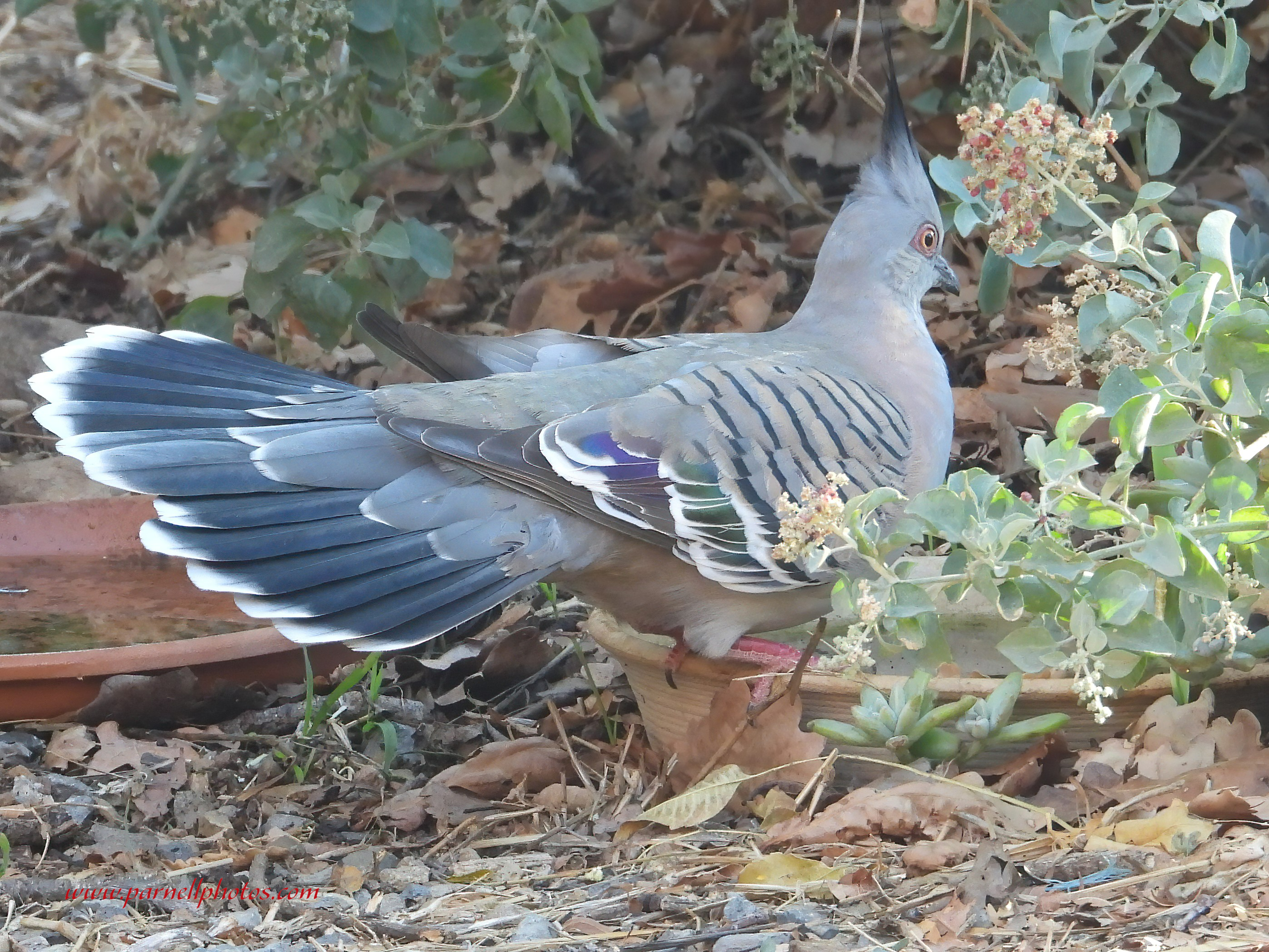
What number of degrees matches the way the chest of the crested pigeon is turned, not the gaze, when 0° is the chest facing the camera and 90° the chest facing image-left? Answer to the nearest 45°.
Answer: approximately 270°

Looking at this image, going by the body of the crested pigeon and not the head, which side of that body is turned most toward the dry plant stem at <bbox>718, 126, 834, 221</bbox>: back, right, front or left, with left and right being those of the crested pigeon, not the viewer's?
left

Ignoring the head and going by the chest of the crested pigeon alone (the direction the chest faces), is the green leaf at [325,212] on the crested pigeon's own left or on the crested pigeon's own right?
on the crested pigeon's own left

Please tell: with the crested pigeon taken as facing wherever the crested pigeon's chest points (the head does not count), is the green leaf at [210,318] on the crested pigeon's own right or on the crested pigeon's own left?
on the crested pigeon's own left

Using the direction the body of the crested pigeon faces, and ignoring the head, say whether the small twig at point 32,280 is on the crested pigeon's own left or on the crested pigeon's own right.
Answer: on the crested pigeon's own left

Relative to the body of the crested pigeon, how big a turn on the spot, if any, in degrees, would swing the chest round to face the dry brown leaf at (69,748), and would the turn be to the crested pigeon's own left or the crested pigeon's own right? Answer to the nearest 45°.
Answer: approximately 180°

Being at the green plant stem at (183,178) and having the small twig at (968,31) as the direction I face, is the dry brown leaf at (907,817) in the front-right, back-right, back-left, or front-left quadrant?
front-right

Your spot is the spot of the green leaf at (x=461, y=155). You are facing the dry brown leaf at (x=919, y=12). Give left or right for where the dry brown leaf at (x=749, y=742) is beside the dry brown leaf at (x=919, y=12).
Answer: right

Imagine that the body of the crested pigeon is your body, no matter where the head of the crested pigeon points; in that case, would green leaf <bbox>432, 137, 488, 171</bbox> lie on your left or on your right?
on your left

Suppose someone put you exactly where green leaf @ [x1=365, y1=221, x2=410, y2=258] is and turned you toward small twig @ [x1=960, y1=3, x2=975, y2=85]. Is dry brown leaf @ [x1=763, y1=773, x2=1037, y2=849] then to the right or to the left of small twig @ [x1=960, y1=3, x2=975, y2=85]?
right

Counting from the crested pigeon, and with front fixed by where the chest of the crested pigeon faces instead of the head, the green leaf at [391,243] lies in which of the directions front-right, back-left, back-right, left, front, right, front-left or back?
left

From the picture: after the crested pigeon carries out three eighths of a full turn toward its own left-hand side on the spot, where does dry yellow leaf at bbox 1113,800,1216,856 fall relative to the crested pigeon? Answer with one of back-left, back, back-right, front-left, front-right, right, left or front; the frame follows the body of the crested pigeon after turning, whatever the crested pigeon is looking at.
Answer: back

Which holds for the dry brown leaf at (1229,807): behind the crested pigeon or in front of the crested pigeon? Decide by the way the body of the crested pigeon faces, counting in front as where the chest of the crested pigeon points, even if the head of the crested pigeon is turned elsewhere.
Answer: in front

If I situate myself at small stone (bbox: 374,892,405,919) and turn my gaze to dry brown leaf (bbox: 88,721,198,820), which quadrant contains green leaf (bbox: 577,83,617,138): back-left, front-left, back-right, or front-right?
front-right

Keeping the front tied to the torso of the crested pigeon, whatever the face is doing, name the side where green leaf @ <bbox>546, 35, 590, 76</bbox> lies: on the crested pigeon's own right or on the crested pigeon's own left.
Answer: on the crested pigeon's own left

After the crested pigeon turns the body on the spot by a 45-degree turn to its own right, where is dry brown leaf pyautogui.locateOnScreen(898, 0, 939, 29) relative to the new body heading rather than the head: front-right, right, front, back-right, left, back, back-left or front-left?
left

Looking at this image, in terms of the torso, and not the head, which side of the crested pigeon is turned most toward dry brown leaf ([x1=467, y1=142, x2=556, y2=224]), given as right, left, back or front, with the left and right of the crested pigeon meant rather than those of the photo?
left
